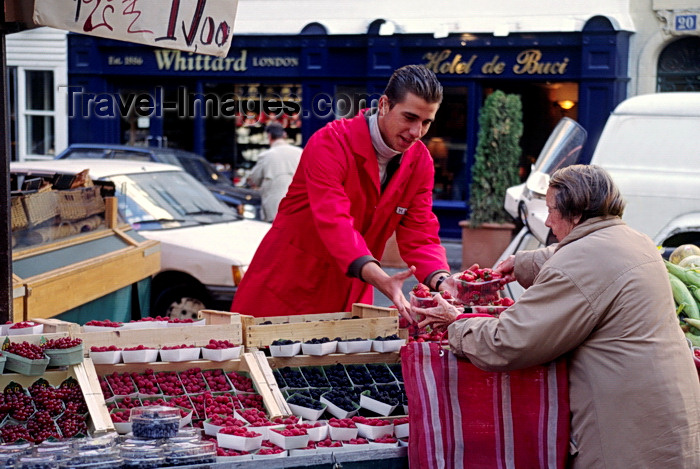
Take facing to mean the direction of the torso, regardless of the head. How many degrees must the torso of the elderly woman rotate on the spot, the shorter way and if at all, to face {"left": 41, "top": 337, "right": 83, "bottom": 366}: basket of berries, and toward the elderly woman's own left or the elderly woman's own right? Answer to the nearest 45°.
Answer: approximately 45° to the elderly woman's own left

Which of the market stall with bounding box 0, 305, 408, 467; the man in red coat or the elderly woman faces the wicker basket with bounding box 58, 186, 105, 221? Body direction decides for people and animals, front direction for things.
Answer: the elderly woman

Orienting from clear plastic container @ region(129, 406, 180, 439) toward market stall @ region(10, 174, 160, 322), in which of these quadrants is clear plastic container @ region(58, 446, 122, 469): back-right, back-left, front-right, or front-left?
back-left

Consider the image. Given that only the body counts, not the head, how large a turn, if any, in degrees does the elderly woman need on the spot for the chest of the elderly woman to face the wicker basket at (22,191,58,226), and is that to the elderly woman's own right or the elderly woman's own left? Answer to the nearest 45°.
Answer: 0° — they already face it

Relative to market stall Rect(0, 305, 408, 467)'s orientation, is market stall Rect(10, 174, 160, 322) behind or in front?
behind

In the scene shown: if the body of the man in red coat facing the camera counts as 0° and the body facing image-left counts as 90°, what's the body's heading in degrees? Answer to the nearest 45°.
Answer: approximately 315°

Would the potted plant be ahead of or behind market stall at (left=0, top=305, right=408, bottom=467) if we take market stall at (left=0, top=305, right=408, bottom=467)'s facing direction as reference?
behind

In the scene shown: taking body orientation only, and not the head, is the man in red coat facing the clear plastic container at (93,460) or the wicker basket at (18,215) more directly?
the clear plastic container

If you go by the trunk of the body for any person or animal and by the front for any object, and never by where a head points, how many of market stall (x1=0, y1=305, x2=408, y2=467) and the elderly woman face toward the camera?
1

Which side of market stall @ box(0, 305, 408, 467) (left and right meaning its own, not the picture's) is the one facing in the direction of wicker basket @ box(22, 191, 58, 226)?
back

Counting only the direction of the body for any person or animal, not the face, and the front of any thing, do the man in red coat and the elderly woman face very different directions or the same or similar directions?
very different directions

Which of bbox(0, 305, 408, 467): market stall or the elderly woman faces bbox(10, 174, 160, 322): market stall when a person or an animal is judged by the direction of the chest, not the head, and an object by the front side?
the elderly woman

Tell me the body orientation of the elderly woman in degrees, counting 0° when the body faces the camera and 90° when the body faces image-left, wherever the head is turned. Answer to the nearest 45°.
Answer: approximately 135°

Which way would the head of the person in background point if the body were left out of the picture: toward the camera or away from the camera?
away from the camera

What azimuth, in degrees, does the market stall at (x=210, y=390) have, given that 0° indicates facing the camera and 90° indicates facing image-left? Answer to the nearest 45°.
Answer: approximately 0°

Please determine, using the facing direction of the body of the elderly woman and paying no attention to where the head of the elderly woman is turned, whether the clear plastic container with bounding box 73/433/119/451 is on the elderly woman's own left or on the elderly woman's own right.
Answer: on the elderly woman's own left

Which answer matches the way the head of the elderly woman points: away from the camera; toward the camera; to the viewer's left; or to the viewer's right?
to the viewer's left
